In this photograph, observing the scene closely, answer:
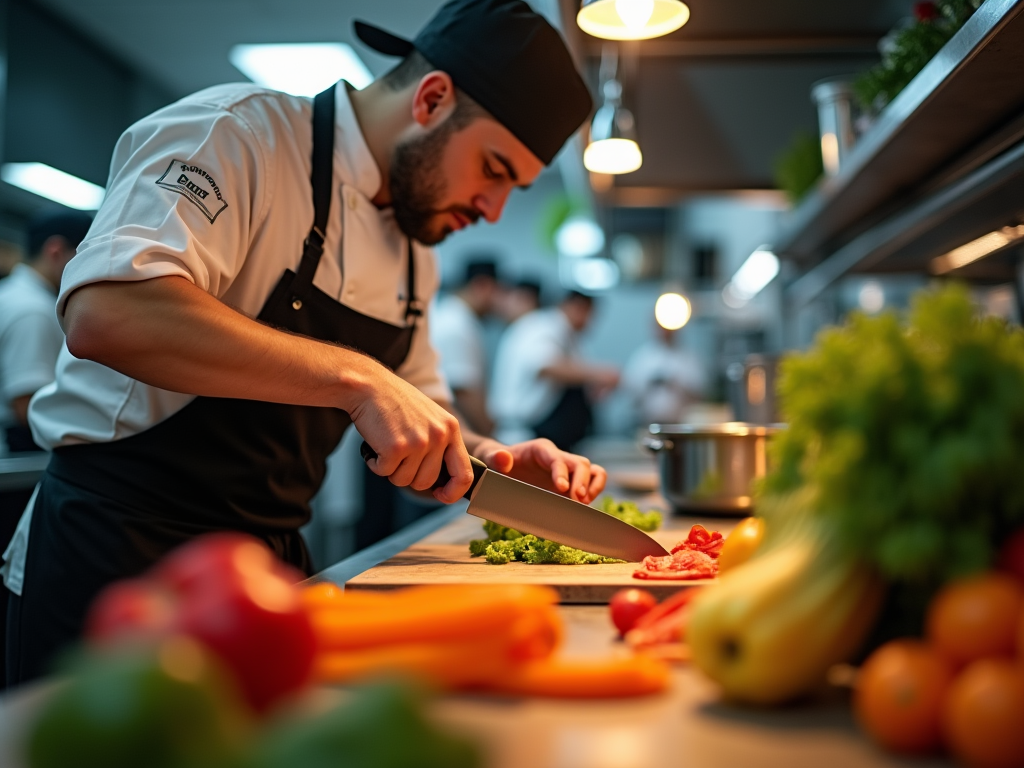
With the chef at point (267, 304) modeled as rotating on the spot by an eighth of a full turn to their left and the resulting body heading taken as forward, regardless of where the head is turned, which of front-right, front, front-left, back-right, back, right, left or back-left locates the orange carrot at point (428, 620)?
right

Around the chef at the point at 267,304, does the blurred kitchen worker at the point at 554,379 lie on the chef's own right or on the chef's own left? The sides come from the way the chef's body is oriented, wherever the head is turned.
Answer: on the chef's own left

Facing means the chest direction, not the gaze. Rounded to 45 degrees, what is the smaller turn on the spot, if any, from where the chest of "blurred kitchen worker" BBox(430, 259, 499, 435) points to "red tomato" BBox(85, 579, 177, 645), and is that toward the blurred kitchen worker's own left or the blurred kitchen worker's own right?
approximately 90° to the blurred kitchen worker's own right

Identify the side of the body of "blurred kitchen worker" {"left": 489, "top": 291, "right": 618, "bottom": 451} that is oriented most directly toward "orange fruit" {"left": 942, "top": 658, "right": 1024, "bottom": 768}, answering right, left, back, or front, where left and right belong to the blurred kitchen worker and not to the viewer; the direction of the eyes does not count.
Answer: right

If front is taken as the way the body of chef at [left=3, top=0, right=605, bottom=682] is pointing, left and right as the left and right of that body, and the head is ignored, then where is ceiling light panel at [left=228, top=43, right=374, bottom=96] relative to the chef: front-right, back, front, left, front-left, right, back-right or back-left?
back-left

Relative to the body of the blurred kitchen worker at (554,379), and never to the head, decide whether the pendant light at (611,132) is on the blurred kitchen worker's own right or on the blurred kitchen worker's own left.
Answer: on the blurred kitchen worker's own right

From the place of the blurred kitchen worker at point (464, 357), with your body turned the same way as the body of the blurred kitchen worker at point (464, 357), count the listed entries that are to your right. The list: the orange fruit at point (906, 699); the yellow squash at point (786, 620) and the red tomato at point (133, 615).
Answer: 3

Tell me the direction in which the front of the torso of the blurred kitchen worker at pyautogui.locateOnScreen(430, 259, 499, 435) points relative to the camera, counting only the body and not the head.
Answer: to the viewer's right

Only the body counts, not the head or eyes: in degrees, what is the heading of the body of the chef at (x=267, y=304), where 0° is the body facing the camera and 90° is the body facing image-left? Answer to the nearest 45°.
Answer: approximately 315°

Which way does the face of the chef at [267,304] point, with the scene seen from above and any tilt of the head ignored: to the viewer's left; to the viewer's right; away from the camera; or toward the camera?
to the viewer's right

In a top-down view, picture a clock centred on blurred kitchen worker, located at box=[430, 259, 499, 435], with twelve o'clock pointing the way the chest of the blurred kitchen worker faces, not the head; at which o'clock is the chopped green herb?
The chopped green herb is roughly at 3 o'clock from the blurred kitchen worker.

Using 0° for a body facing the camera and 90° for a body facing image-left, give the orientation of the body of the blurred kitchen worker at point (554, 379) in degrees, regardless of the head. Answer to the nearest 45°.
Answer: approximately 270°

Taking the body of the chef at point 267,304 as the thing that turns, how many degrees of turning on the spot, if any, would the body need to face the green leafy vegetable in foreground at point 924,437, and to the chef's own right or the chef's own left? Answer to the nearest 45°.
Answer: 0° — they already face it
